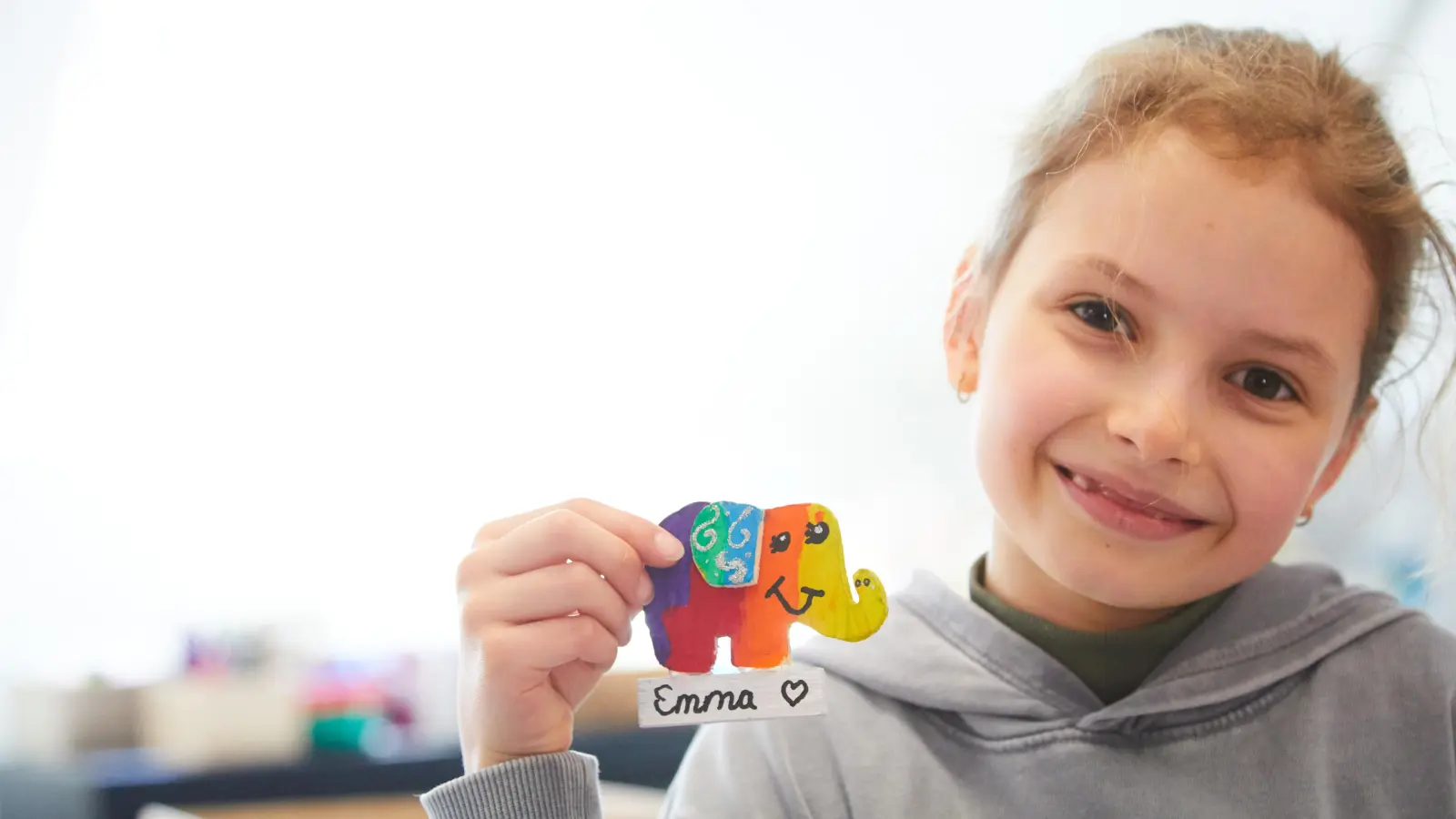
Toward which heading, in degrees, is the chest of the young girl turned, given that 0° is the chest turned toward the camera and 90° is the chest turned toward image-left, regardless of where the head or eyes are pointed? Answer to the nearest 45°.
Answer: approximately 0°

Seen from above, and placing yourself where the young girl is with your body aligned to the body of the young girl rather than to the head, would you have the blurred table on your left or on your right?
on your right
